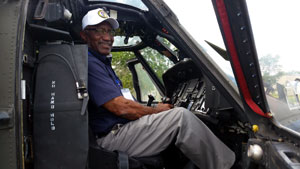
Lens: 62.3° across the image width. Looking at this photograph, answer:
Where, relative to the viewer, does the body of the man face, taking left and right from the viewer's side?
facing to the right of the viewer

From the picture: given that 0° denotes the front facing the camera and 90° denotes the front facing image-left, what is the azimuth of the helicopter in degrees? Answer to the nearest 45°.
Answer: approximately 270°
